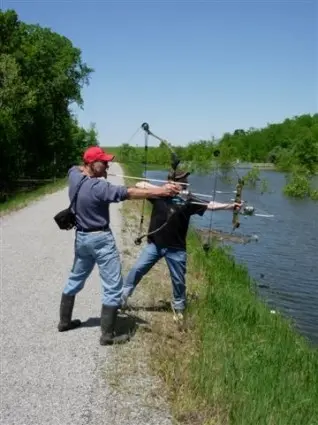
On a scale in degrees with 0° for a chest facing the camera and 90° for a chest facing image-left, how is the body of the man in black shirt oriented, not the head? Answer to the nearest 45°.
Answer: approximately 0°
